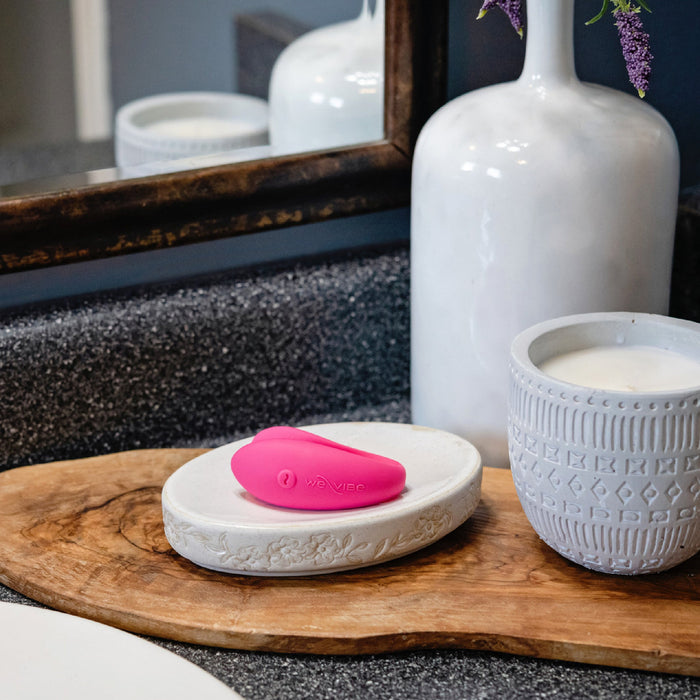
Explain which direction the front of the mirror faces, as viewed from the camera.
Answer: facing the viewer and to the right of the viewer
